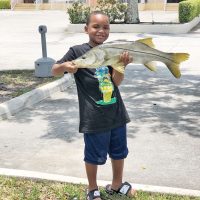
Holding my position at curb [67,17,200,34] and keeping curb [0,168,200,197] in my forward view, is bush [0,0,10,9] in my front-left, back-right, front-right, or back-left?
back-right

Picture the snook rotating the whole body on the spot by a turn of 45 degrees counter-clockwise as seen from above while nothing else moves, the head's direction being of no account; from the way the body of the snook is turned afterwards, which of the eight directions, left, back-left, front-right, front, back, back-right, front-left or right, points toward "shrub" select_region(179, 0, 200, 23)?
back-right

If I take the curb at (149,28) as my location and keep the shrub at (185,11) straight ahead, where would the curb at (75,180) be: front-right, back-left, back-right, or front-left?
back-right

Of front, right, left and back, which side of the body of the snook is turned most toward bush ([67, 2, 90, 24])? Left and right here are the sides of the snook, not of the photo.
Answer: right

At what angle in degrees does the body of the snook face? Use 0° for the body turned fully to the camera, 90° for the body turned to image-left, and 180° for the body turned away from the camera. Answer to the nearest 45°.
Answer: approximately 90°

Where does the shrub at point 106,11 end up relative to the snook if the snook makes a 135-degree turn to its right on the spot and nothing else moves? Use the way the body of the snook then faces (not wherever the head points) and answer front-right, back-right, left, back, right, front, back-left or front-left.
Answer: front-left

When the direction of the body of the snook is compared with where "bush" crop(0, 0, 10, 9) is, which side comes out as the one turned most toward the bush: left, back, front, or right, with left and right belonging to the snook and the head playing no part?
right
